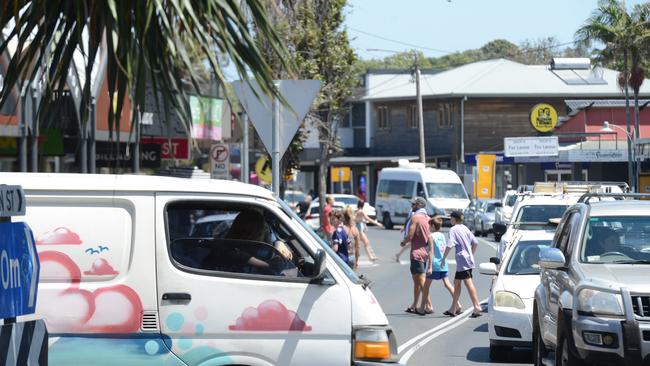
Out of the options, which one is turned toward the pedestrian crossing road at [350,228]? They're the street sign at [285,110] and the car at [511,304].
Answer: the street sign

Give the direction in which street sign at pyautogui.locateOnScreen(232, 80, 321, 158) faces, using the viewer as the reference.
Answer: facing away from the viewer

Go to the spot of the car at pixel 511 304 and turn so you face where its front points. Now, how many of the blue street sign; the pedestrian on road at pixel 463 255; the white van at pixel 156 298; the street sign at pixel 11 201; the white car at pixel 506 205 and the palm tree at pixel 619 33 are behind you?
3

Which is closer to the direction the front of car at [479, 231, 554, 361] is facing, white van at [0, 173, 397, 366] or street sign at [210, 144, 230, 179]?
the white van

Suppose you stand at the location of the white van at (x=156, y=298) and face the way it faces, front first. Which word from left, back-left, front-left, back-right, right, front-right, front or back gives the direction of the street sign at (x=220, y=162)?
left

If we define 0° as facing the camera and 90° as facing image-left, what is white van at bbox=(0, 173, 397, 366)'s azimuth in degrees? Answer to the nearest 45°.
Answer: approximately 270°

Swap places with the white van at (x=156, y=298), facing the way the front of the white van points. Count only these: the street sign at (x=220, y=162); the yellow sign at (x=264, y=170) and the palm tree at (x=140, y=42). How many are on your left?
2

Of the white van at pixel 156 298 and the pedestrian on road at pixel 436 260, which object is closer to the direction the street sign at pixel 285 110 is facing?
the pedestrian on road

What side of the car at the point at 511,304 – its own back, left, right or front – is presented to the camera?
front

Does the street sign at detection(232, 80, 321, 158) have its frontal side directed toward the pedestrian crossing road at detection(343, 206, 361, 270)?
yes

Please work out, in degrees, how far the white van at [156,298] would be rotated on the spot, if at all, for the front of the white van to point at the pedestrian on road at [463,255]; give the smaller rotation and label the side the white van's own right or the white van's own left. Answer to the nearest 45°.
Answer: approximately 45° to the white van's own left

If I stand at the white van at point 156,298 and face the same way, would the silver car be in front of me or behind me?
in front

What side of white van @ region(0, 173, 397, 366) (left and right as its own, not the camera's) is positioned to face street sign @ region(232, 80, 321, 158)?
left

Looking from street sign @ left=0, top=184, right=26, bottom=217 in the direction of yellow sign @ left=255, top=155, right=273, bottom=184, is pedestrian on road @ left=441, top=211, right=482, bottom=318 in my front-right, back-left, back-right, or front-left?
front-right

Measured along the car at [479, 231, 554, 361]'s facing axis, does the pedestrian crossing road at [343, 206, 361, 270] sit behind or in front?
behind
